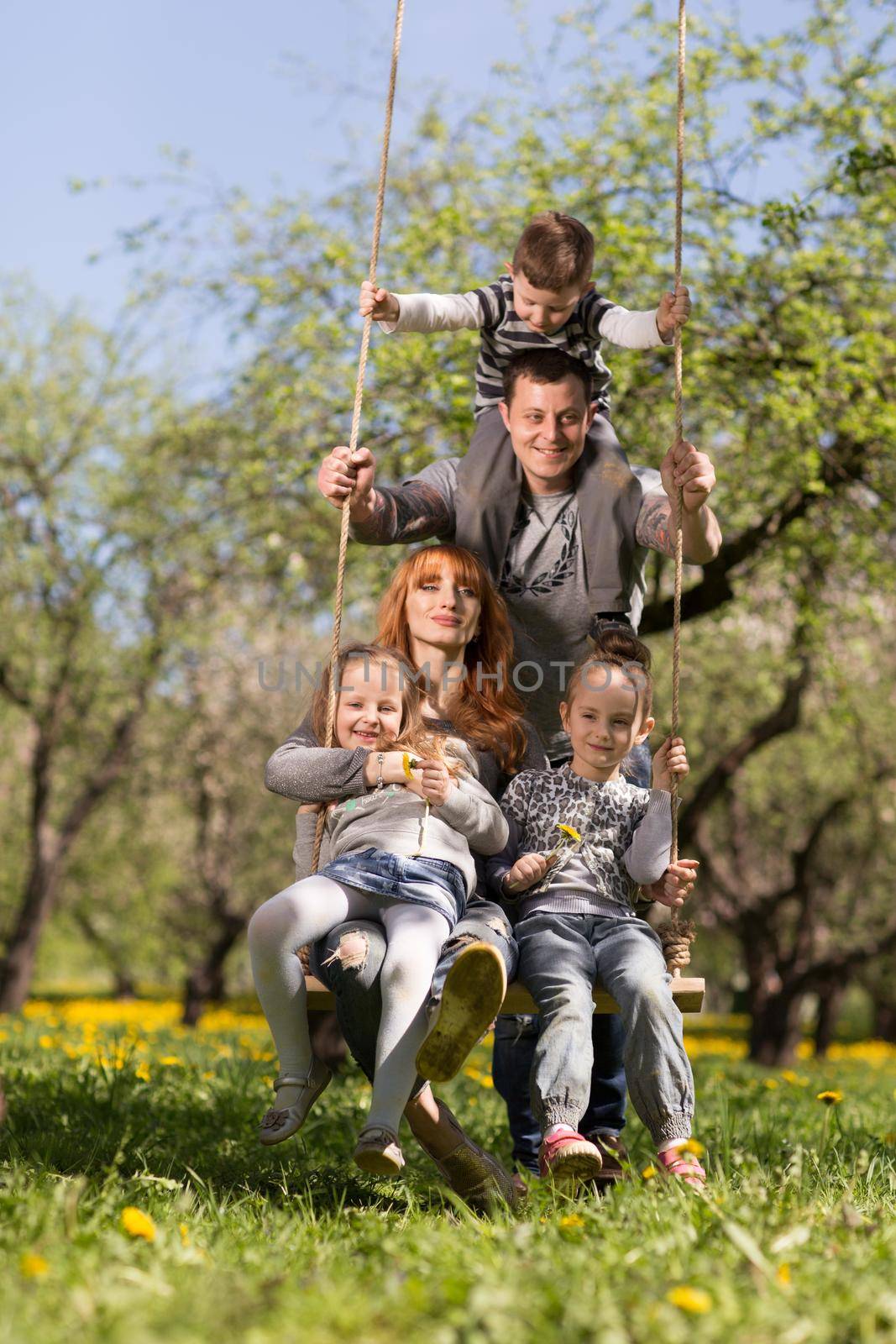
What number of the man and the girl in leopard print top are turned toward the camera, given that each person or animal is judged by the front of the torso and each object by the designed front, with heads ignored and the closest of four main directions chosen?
2

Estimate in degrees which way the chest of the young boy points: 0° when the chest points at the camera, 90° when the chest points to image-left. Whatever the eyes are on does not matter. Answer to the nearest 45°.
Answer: approximately 0°

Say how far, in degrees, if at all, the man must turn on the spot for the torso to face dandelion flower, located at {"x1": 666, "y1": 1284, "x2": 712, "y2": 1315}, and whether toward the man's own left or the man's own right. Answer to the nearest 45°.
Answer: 0° — they already face it

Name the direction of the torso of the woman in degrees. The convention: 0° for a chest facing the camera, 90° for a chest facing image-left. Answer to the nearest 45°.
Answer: approximately 0°

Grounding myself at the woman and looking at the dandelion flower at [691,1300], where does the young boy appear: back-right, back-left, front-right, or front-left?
back-left
